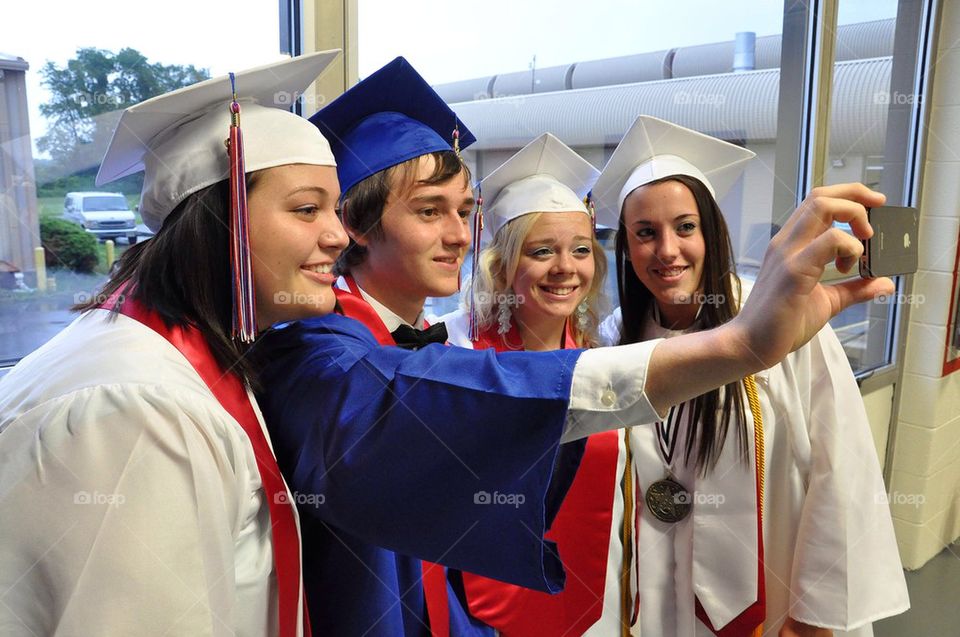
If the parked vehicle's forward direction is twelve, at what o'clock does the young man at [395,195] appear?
The young man is roughly at 12 o'clock from the parked vehicle.

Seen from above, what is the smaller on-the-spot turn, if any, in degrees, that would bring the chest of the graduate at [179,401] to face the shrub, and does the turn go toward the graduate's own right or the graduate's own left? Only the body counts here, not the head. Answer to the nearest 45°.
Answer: approximately 90° to the graduate's own left

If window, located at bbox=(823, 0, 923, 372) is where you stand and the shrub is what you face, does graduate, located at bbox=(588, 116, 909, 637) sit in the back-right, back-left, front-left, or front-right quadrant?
back-left

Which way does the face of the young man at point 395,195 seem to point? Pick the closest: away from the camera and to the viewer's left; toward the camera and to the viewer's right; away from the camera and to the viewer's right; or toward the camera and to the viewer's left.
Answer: toward the camera and to the viewer's right

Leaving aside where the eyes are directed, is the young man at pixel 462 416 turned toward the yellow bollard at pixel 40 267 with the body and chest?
no

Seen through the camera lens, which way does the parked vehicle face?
facing the viewer and to the right of the viewer

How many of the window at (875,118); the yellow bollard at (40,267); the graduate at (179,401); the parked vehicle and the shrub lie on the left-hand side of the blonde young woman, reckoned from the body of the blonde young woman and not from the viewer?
1

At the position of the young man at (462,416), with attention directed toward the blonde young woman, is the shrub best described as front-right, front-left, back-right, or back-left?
front-left

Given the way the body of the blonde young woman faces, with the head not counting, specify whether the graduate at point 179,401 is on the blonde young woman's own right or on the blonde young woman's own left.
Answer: on the blonde young woman's own right

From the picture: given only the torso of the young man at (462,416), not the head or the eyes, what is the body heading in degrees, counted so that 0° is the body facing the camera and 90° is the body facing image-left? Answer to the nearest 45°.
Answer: approximately 315°

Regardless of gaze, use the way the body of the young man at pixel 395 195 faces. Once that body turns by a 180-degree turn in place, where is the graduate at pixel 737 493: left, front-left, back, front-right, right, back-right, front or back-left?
back-right

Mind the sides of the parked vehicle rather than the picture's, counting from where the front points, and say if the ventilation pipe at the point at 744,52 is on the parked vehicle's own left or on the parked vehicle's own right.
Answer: on the parked vehicle's own left

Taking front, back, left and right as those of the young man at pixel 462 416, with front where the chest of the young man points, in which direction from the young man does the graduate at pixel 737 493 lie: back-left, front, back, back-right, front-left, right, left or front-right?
left

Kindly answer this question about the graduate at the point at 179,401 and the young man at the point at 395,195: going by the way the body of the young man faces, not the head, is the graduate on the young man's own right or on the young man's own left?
on the young man's own right

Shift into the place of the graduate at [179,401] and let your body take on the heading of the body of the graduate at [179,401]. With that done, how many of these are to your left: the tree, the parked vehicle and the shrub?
3

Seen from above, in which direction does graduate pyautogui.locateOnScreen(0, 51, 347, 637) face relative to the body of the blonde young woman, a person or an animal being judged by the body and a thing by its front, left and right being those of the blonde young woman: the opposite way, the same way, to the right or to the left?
to the left

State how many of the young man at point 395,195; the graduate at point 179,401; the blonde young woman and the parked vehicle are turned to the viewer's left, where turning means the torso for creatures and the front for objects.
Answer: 0

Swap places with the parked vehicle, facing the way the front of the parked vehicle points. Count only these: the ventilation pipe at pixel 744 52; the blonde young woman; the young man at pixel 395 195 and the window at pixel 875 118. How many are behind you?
0
